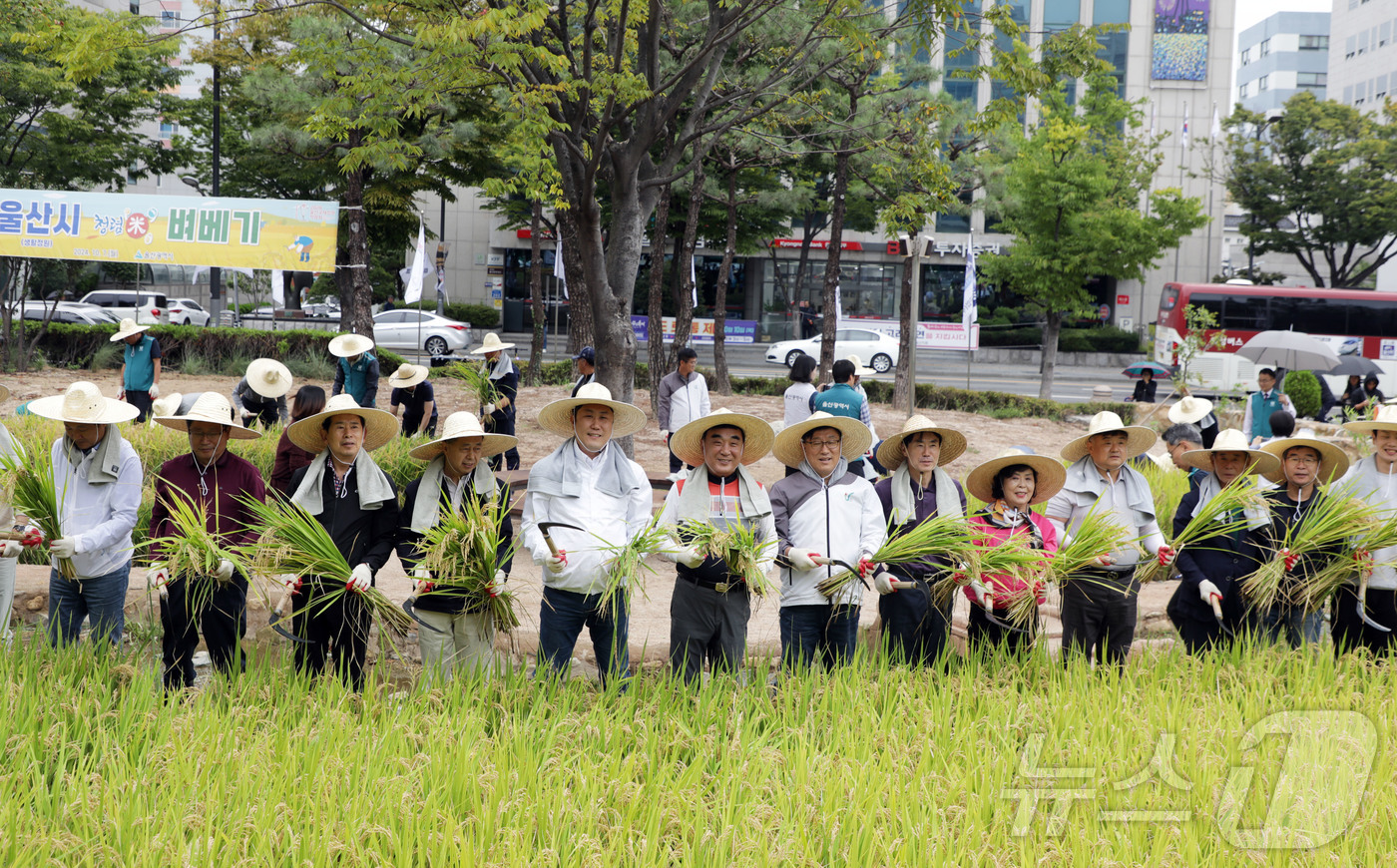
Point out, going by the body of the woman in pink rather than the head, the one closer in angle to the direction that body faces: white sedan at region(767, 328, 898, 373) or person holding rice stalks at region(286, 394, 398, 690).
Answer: the person holding rice stalks

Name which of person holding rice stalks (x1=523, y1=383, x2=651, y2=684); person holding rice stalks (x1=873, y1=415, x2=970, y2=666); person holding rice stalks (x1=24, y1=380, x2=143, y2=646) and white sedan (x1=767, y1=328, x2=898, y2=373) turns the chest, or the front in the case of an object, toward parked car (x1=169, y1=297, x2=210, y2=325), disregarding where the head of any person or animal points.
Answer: the white sedan

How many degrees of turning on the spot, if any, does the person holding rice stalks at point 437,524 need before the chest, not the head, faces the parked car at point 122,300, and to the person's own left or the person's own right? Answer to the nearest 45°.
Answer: approximately 180°

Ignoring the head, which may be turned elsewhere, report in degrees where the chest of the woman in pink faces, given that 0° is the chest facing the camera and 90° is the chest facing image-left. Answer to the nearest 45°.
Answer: approximately 0°

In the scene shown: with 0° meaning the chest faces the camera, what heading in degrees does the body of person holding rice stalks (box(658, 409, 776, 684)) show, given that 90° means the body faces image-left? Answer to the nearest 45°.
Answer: approximately 0°

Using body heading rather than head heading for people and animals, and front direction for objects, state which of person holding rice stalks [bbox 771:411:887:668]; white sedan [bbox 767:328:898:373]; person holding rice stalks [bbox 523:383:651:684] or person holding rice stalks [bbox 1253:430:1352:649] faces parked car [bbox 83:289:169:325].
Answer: the white sedan
